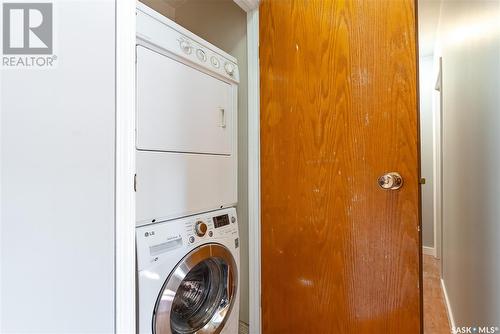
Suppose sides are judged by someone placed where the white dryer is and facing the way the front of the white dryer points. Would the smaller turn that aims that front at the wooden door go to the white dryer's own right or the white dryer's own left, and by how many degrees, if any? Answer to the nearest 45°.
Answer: approximately 45° to the white dryer's own left

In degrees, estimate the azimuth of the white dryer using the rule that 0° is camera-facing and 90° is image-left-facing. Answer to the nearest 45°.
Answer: approximately 315°
